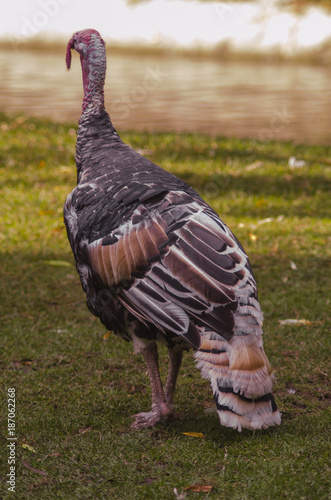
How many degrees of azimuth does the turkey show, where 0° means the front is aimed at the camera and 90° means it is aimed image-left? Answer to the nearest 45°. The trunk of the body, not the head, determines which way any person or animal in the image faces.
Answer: approximately 135°

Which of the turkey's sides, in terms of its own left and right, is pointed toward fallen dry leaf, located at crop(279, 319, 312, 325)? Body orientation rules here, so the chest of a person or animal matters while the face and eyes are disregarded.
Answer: right

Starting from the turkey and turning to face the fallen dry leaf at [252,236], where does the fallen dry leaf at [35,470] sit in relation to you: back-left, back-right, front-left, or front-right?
back-left

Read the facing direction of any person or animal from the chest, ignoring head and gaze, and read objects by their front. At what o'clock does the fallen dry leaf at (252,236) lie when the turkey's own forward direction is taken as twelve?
The fallen dry leaf is roughly at 2 o'clock from the turkey.
